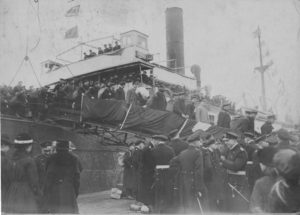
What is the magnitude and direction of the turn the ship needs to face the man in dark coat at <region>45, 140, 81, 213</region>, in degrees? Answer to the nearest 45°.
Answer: approximately 45° to its left

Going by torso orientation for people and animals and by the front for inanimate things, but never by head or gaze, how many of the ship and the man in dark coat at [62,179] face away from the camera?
1

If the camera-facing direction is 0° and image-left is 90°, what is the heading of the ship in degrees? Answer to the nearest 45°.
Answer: approximately 45°

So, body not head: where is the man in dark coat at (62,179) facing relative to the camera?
away from the camera

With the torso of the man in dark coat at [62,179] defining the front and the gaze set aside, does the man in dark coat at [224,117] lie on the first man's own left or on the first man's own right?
on the first man's own right

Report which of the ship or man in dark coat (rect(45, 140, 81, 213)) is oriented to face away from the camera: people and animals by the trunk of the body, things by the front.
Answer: the man in dark coat

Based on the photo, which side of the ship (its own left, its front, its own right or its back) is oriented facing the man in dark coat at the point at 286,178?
left
